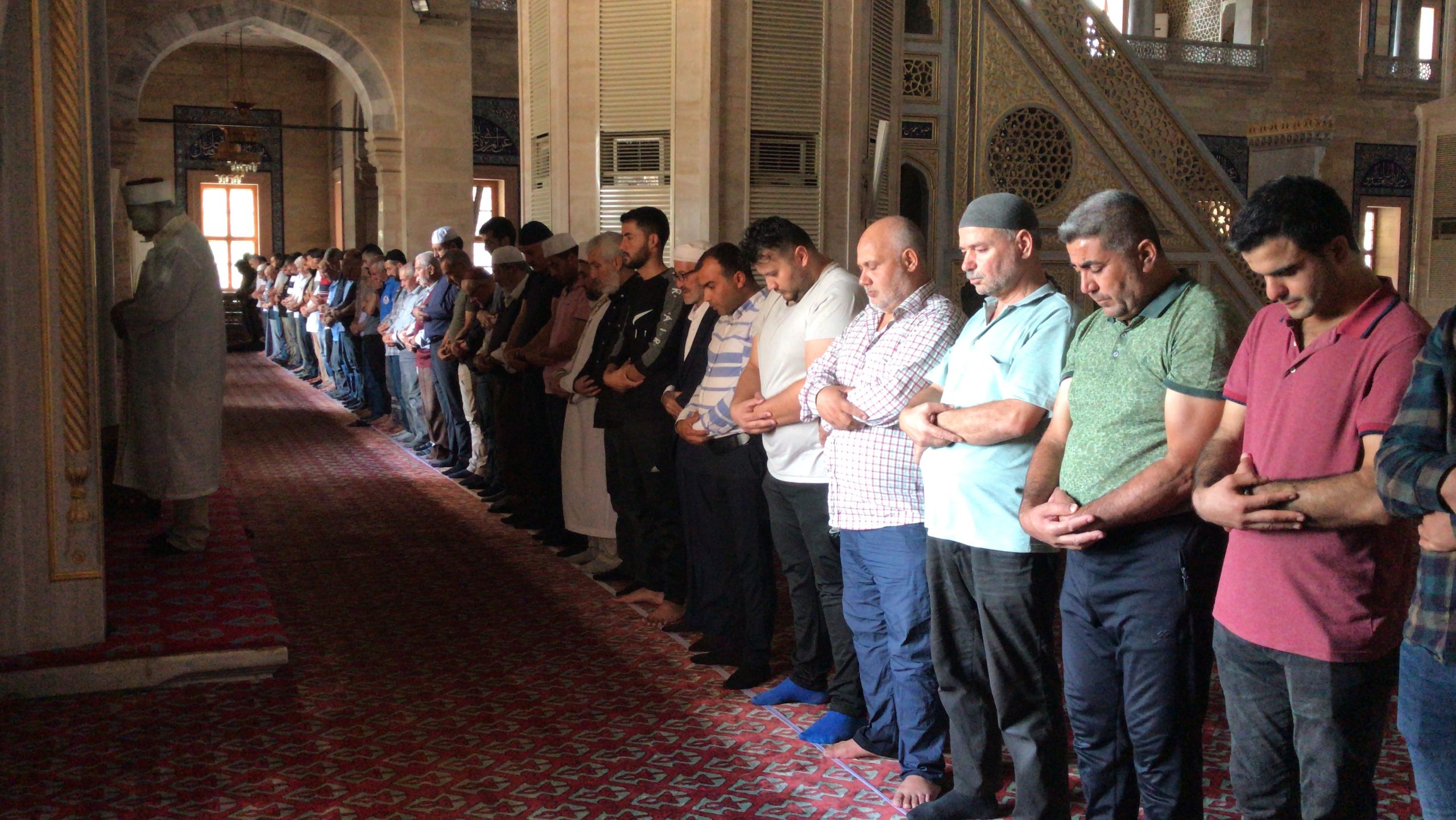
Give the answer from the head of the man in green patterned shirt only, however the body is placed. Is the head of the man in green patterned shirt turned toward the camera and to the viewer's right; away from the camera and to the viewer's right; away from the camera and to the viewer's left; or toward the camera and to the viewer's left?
toward the camera and to the viewer's left

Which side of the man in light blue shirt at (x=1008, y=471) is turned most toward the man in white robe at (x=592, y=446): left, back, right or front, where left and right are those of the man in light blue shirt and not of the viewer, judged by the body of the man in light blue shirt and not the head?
right

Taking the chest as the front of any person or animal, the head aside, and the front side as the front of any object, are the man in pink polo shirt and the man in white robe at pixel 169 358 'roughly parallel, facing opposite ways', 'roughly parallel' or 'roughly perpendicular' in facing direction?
roughly parallel

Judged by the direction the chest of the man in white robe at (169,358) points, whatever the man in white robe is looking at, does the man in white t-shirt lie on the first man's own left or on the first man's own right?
on the first man's own left

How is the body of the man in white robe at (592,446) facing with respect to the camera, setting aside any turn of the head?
to the viewer's left

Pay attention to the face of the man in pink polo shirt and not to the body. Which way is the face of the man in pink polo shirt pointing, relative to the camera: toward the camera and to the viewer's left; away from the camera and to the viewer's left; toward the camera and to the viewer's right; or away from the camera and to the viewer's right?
toward the camera and to the viewer's left

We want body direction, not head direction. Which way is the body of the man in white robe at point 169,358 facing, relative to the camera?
to the viewer's left

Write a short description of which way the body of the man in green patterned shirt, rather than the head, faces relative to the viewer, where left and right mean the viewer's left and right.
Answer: facing the viewer and to the left of the viewer

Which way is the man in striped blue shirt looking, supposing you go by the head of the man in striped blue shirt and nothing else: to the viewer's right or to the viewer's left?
to the viewer's left

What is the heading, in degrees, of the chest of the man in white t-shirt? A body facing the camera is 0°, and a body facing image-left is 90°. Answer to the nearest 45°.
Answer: approximately 45°

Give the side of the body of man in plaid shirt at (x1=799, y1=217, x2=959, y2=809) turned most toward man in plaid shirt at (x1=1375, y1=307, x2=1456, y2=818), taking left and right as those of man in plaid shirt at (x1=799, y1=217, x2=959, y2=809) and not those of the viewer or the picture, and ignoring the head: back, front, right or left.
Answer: left

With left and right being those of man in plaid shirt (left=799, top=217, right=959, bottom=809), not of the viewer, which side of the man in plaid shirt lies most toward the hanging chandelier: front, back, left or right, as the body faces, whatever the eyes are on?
right
